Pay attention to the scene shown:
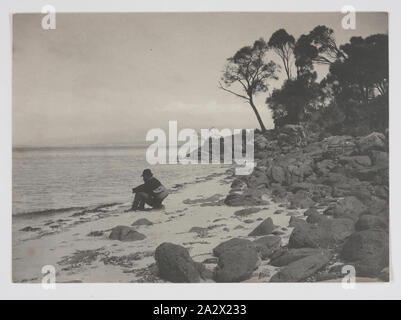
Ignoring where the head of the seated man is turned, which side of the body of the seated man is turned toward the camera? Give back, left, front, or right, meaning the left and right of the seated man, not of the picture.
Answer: left

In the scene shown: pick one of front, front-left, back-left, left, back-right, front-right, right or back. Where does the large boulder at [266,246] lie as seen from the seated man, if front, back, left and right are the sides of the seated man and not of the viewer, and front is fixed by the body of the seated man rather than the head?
back

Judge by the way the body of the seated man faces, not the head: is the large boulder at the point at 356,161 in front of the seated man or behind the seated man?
behind
